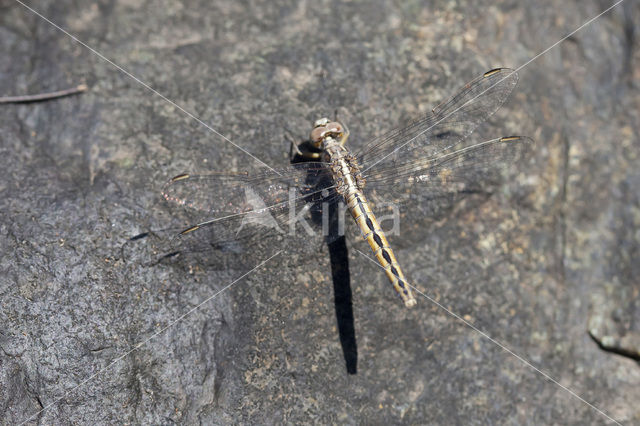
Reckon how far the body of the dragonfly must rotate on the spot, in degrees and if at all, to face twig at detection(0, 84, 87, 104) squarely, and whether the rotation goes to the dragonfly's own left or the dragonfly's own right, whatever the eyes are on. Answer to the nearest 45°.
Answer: approximately 45° to the dragonfly's own left

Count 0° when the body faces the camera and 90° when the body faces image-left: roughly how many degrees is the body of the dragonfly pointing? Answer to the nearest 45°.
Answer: approximately 135°
